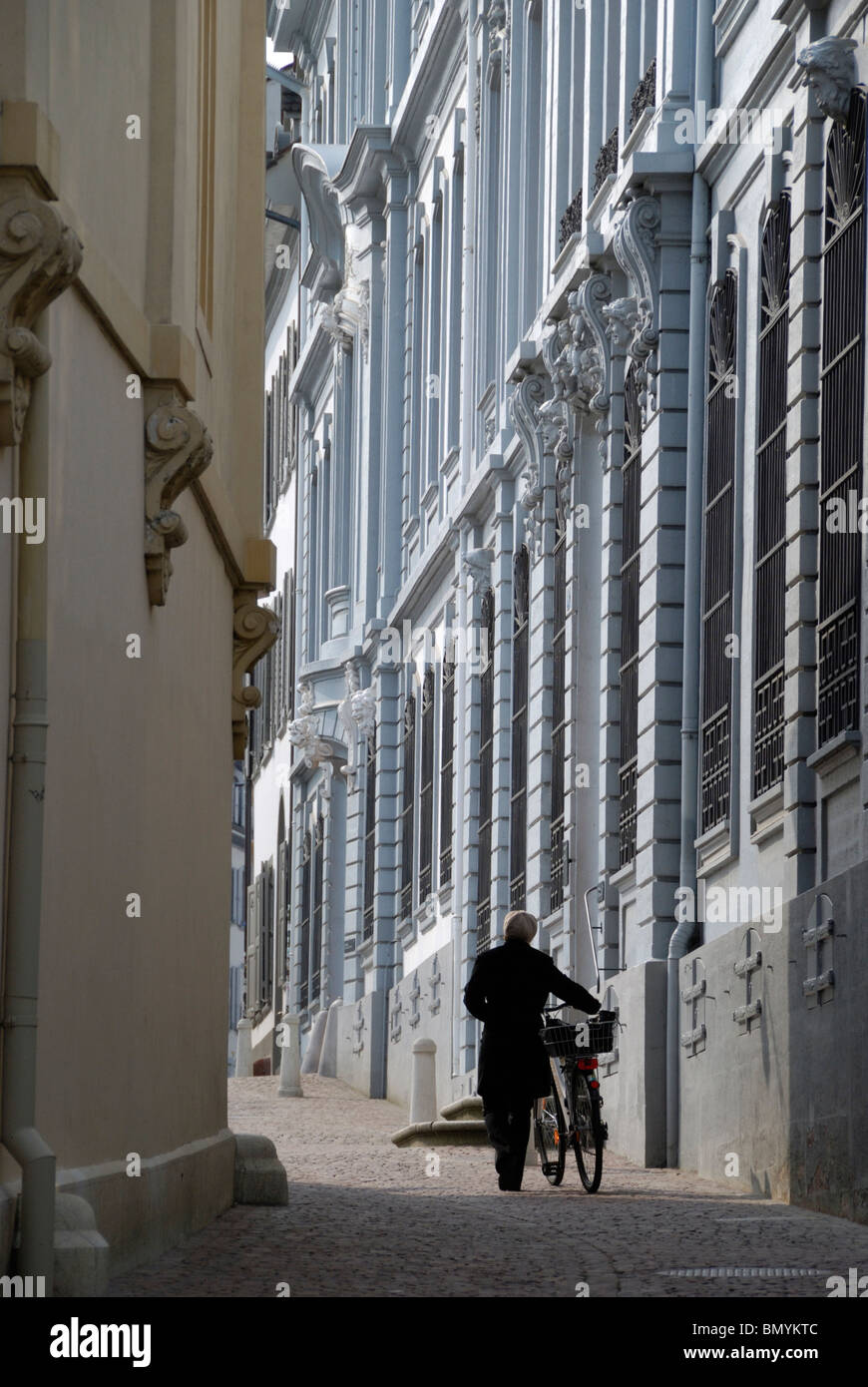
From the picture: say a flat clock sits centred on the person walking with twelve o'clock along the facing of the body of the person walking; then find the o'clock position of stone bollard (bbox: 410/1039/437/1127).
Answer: The stone bollard is roughly at 12 o'clock from the person walking.

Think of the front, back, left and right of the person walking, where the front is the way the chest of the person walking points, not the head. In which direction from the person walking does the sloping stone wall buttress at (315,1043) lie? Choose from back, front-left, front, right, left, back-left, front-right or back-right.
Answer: front

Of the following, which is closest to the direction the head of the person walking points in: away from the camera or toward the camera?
away from the camera

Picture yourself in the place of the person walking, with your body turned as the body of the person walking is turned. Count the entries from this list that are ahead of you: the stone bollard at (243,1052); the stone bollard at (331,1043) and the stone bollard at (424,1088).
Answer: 3

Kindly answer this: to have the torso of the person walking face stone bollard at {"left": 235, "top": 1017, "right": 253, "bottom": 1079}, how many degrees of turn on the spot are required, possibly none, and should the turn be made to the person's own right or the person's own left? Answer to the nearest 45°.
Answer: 0° — they already face it

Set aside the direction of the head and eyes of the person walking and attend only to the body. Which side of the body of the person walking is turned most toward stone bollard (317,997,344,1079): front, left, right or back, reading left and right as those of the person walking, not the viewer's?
front

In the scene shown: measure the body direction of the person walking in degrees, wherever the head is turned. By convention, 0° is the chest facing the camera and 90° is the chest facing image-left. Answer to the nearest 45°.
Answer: approximately 180°

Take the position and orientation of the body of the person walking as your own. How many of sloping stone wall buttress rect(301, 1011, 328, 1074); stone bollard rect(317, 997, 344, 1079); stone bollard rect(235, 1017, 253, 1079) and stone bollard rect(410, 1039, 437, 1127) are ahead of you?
4
